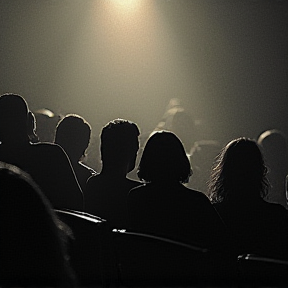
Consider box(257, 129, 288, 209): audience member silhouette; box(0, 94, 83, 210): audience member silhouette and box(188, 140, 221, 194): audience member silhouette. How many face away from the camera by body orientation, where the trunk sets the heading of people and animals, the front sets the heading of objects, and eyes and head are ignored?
3

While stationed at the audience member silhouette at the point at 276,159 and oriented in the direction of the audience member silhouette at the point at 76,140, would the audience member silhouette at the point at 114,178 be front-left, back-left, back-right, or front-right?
front-left

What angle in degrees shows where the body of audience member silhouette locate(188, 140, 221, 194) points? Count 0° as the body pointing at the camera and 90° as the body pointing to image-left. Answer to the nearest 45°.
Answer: approximately 180°

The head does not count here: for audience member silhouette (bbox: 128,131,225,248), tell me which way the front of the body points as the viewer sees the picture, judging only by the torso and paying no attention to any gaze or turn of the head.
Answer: away from the camera

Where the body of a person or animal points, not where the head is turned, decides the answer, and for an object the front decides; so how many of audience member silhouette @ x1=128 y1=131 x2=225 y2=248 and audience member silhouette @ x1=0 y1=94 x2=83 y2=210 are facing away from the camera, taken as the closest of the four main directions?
2

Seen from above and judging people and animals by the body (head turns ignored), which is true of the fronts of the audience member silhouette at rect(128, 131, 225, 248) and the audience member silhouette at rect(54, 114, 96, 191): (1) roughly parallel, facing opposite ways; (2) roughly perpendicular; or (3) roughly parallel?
roughly parallel

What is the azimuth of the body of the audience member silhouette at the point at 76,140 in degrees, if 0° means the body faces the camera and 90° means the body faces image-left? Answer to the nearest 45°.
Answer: approximately 180°

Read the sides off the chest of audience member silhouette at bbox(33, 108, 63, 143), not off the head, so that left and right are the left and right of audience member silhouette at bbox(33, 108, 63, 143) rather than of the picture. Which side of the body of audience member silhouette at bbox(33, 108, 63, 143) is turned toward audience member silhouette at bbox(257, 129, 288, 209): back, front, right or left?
right

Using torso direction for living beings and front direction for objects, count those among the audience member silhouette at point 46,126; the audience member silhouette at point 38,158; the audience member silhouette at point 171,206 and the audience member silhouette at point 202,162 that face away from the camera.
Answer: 4

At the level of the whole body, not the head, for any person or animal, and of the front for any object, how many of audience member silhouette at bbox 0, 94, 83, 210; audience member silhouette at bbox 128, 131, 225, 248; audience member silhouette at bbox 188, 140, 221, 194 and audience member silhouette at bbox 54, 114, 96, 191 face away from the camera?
4

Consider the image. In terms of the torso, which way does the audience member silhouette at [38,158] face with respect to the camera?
away from the camera

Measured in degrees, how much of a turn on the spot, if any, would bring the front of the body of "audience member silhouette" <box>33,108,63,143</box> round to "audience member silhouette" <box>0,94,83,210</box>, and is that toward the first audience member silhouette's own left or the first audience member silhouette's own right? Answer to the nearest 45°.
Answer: approximately 180°

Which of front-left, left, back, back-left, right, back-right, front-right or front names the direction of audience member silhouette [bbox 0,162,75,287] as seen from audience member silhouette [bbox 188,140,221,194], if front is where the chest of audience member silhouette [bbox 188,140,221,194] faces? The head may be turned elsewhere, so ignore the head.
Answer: back

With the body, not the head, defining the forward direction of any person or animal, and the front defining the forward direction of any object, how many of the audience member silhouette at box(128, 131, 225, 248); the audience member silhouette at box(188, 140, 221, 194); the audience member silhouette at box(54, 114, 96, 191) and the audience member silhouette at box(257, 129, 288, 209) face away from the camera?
4

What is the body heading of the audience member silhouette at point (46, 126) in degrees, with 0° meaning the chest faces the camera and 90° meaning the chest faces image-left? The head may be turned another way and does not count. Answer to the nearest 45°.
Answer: approximately 180°

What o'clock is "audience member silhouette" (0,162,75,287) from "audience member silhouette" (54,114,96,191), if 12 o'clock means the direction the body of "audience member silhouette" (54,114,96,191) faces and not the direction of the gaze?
"audience member silhouette" (0,162,75,287) is roughly at 6 o'clock from "audience member silhouette" (54,114,96,191).
